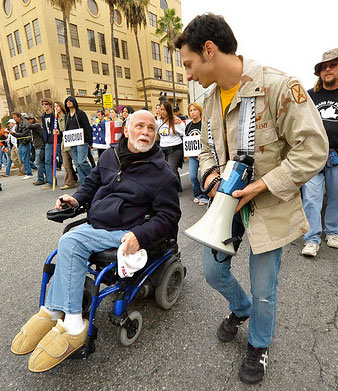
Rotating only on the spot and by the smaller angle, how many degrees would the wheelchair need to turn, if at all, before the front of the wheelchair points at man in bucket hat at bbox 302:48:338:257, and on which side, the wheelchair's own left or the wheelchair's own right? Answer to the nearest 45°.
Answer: approximately 135° to the wheelchair's own left

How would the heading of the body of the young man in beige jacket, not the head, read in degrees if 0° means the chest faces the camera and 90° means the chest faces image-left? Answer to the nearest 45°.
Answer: approximately 45°

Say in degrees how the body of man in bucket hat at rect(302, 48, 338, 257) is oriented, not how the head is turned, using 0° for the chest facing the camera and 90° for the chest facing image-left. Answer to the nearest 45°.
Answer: approximately 0°

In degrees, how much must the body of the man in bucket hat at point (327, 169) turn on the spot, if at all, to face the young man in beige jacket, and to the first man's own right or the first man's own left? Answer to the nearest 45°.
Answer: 0° — they already face them

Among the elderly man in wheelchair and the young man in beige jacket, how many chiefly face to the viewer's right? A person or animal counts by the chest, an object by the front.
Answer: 0

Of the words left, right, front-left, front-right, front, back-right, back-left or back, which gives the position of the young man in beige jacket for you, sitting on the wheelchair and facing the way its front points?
left

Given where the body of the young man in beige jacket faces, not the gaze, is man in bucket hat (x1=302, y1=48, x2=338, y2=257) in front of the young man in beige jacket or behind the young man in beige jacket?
behind

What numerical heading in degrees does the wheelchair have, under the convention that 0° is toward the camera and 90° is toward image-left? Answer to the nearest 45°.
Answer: approximately 45°

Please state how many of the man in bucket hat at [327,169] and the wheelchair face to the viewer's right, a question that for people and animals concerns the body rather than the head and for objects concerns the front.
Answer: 0

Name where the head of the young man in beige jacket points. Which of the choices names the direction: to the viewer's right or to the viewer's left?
to the viewer's left

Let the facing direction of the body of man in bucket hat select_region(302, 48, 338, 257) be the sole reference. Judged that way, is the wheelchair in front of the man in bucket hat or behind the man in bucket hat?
in front
